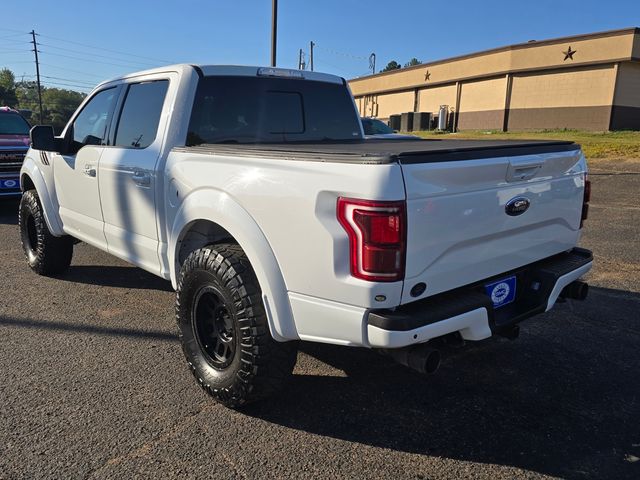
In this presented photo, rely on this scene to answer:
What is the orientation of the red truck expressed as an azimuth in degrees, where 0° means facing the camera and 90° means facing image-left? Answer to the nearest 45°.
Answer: approximately 0°

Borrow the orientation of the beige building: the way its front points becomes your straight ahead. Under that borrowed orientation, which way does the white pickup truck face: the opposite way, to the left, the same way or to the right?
to the right

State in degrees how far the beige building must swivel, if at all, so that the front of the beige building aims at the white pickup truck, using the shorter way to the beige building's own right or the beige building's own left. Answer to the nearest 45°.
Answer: approximately 45° to the beige building's own left

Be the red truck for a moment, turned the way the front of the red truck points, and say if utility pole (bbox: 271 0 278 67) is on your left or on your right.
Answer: on your left

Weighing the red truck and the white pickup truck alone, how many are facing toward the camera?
1

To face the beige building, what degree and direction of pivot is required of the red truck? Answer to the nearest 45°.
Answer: approximately 90° to its left

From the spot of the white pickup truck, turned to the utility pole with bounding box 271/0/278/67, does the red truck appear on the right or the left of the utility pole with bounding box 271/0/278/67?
left

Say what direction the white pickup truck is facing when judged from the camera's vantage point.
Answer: facing away from the viewer and to the left of the viewer

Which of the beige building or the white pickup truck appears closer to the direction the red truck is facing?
the white pickup truck

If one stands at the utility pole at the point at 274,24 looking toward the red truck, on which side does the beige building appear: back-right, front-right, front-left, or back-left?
back-left

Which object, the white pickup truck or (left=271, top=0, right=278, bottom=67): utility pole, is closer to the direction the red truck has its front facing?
the white pickup truck

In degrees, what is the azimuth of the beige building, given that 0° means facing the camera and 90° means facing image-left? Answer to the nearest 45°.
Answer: approximately 45°

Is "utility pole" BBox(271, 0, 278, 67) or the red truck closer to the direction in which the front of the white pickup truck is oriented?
the red truck
